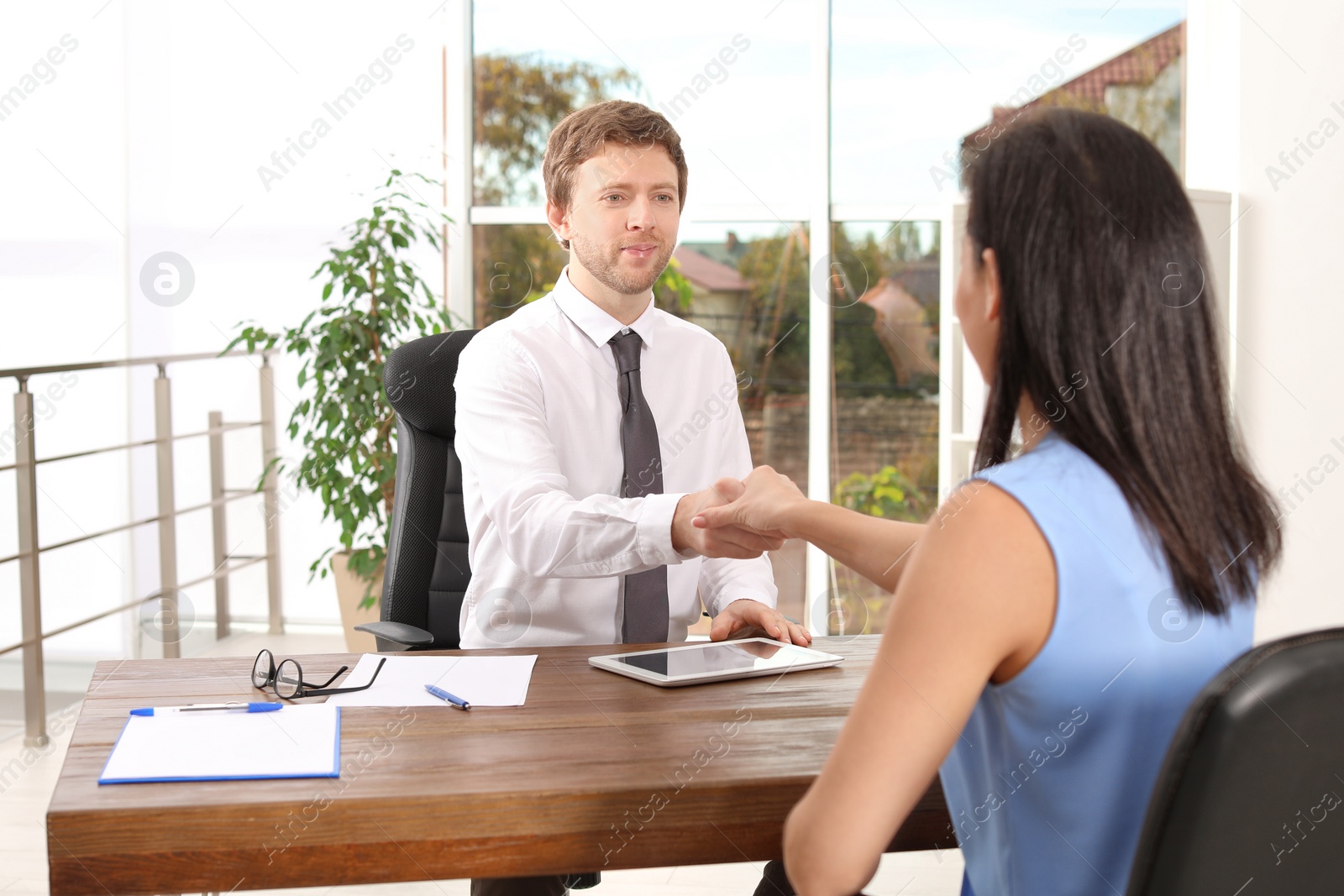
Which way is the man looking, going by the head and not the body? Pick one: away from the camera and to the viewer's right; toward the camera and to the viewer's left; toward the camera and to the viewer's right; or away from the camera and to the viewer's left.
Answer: toward the camera and to the viewer's right

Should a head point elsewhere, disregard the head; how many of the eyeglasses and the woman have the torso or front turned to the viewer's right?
0

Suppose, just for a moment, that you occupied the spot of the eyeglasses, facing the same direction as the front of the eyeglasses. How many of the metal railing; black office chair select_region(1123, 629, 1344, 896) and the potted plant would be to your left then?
1

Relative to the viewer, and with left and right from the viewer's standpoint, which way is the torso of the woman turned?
facing away from the viewer and to the left of the viewer

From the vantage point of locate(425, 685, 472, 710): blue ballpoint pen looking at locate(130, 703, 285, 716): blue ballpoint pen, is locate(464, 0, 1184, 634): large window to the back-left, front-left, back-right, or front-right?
back-right

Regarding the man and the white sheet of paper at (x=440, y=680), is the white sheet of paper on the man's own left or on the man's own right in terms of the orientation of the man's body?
on the man's own right

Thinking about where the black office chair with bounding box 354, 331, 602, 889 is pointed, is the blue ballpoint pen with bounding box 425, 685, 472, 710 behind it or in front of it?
in front

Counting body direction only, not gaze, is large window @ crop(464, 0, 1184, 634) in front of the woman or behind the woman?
in front

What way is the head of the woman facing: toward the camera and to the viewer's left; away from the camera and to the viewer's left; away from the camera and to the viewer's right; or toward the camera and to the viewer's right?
away from the camera and to the viewer's left

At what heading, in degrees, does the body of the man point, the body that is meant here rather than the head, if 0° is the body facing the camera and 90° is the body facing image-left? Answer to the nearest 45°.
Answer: approximately 315°

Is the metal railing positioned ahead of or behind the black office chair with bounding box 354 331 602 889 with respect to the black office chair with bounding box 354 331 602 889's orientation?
behind
